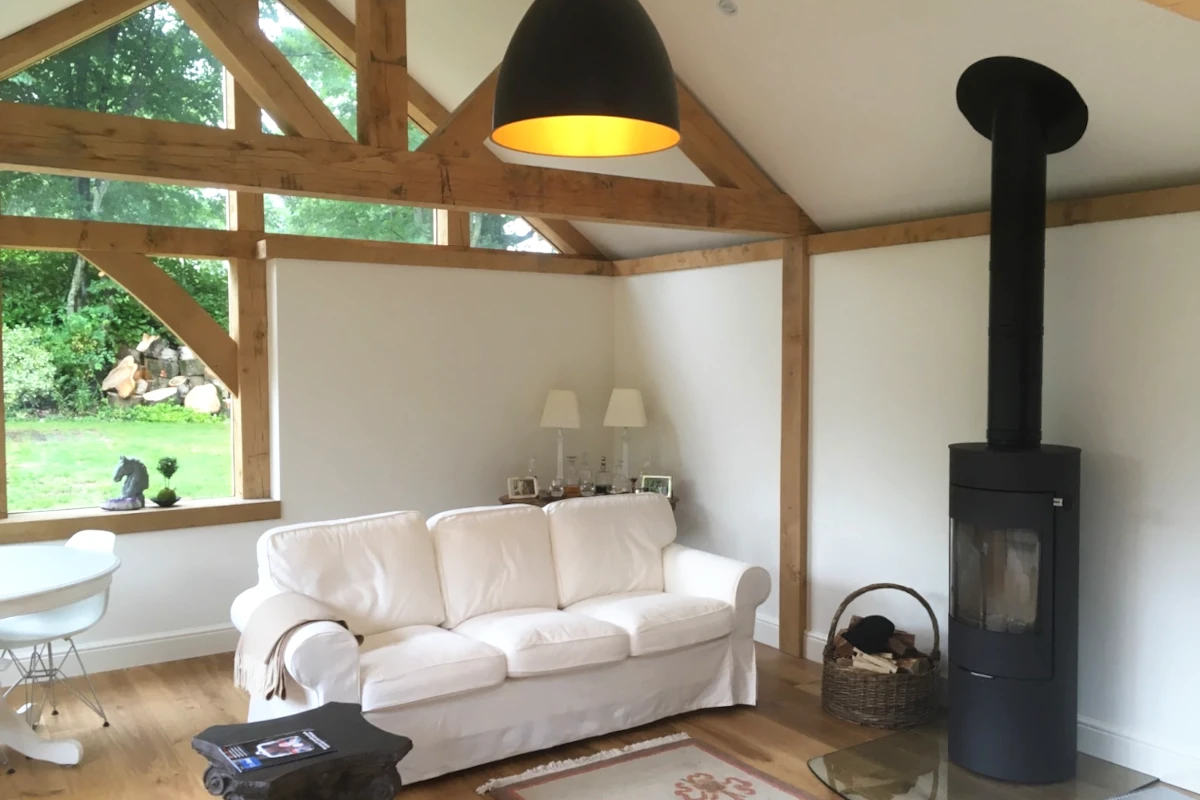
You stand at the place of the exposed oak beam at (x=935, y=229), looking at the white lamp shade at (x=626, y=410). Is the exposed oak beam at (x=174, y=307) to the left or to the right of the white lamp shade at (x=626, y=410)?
left

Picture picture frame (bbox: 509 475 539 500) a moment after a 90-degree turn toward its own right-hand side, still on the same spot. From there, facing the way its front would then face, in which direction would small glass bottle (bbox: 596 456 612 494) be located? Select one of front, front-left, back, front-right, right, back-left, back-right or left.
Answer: back-right

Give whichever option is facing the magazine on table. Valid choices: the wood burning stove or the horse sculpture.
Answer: the wood burning stove

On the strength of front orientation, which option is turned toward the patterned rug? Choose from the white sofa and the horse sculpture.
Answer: the white sofa

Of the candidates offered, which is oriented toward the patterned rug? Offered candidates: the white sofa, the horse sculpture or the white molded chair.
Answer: the white sofa

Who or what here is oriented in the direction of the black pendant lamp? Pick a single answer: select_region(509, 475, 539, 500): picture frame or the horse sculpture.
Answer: the picture frame

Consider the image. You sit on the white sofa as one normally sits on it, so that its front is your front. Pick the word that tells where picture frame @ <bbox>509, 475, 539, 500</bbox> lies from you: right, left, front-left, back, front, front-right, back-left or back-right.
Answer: back-left

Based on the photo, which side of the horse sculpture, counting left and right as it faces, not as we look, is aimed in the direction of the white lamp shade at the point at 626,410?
back

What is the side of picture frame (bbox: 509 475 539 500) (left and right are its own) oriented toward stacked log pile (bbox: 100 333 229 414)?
right

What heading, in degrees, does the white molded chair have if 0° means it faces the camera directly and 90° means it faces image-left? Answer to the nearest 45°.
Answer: approximately 45°

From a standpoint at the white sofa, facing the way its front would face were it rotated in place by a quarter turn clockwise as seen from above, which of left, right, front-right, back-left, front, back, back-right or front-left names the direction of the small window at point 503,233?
back-right

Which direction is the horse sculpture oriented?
to the viewer's left
